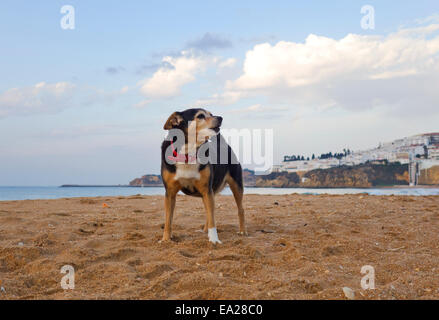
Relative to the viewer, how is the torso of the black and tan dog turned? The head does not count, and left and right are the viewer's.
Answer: facing the viewer and to the left of the viewer
